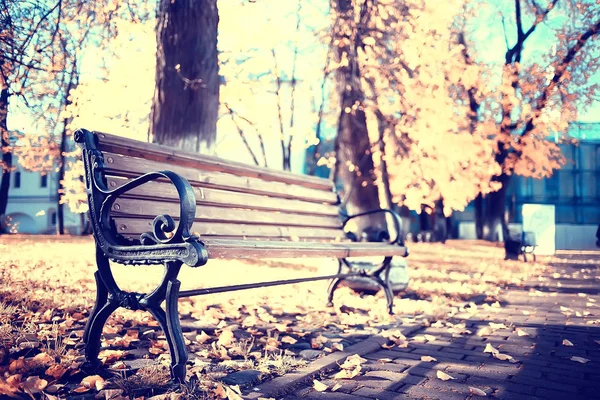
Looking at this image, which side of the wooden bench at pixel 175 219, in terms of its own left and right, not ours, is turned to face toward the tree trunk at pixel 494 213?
left

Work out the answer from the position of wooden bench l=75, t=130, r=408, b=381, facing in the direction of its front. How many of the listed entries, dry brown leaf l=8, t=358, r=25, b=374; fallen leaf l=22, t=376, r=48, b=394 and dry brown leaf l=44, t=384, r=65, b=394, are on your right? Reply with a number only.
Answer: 3

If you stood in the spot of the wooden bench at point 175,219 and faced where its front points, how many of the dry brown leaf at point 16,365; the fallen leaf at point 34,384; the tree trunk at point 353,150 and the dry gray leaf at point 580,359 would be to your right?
2

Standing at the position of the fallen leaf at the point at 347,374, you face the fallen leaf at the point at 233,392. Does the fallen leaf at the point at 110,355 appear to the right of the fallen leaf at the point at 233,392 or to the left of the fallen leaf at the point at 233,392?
right

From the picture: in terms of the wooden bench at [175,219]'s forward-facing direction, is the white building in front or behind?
behind

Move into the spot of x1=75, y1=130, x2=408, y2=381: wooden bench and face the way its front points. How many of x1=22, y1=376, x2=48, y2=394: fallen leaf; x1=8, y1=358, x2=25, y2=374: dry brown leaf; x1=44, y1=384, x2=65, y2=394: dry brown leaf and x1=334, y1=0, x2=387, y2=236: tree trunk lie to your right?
3

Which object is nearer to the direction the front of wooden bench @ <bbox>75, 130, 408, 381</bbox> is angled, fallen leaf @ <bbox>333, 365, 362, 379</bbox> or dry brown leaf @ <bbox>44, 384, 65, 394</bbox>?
the fallen leaf

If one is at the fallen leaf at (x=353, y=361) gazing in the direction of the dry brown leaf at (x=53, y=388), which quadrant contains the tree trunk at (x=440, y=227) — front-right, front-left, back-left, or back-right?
back-right
